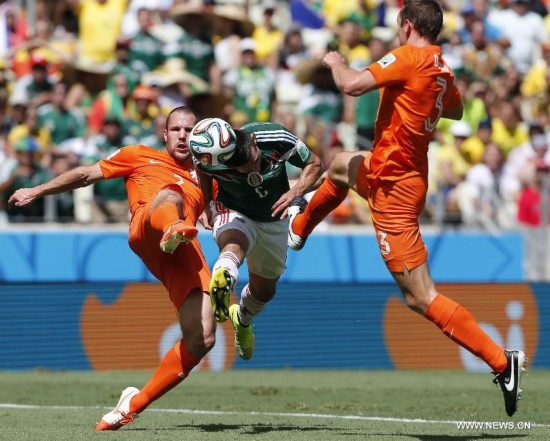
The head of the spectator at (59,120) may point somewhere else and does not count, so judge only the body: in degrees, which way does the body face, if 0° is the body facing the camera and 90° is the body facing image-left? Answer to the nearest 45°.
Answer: approximately 0°

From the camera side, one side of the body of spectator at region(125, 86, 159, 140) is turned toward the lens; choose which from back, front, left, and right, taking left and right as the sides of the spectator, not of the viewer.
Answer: front

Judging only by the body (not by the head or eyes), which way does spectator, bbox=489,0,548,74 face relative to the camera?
toward the camera

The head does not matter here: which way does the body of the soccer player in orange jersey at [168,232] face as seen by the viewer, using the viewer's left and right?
facing the viewer and to the right of the viewer

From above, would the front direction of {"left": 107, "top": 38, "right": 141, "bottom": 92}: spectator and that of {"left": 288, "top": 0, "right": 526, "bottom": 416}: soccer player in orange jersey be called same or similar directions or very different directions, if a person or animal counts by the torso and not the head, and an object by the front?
very different directions

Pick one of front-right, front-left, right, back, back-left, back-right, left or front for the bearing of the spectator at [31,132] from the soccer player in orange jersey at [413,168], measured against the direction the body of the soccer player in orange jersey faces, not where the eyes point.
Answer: front

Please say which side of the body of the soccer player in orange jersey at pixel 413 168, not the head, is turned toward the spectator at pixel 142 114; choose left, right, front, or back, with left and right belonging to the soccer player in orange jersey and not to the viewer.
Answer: front

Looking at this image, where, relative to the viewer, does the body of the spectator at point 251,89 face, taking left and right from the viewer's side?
facing the viewer

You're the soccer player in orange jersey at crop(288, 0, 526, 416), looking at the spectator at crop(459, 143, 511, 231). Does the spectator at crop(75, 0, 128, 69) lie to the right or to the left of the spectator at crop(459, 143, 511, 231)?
left

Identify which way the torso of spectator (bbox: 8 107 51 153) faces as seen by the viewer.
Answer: toward the camera

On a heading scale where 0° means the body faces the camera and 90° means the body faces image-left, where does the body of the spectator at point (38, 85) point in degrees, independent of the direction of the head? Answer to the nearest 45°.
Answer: approximately 0°

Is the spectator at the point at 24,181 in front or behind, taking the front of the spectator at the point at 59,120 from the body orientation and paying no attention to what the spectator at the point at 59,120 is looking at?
in front

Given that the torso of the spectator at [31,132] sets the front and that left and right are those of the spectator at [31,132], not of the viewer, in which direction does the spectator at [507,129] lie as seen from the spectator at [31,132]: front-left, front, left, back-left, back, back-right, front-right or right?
left
